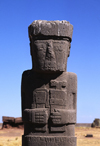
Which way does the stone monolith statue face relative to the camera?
toward the camera
